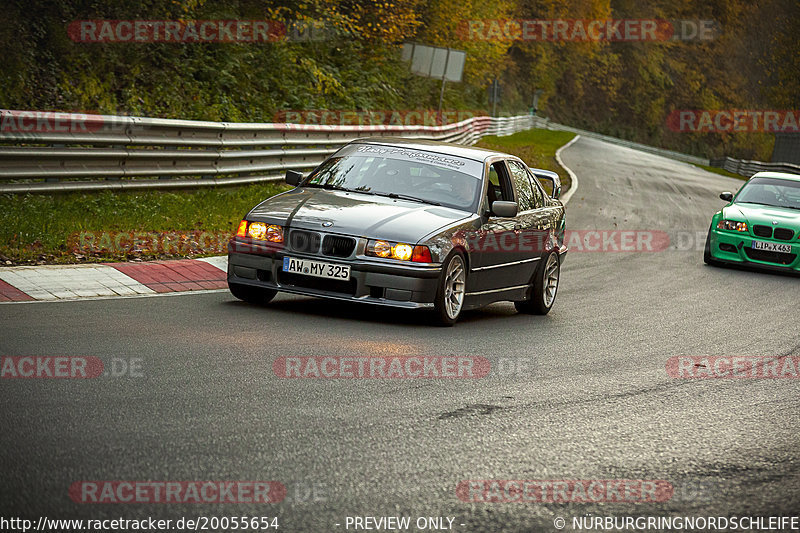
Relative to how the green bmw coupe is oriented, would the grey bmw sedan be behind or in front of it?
in front

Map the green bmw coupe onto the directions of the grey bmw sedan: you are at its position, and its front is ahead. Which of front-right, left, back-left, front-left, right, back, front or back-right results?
back

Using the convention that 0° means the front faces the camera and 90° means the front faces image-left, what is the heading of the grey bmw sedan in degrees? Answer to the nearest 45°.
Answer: approximately 45°

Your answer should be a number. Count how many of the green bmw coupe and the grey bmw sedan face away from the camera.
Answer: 0
